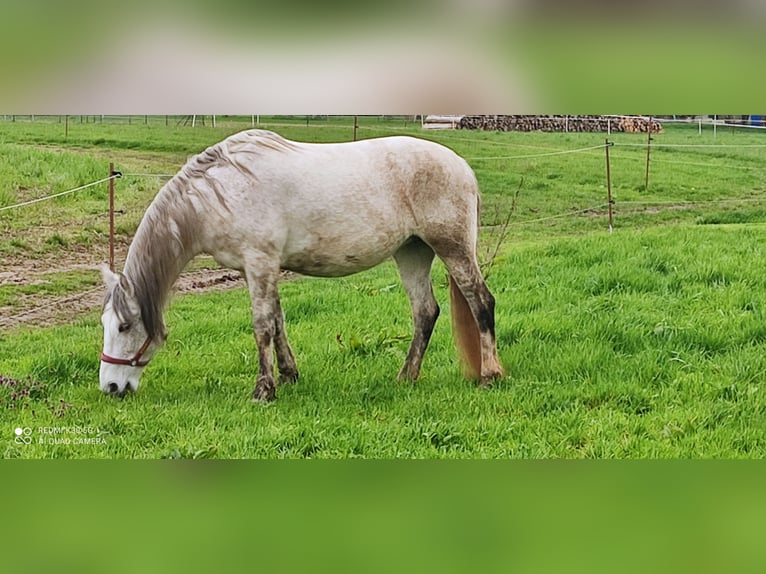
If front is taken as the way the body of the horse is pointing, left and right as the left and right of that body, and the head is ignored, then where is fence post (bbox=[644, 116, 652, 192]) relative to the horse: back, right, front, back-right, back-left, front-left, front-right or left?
back

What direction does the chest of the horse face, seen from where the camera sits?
to the viewer's left
